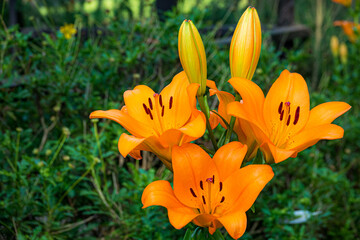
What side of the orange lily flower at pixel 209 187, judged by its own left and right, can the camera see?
front

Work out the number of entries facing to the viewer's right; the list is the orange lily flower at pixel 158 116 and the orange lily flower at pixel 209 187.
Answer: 0

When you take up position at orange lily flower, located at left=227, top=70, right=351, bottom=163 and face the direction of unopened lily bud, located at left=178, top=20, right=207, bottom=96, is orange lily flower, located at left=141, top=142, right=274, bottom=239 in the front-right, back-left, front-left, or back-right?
front-left

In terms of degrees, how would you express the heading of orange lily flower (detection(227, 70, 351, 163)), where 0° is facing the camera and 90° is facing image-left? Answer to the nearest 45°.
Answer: approximately 315°

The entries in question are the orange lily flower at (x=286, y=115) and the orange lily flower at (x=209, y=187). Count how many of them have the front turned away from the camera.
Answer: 0

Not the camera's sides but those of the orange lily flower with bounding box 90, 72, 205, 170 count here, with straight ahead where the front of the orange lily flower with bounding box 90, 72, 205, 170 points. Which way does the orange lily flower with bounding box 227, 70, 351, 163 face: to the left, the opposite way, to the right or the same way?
to the left
